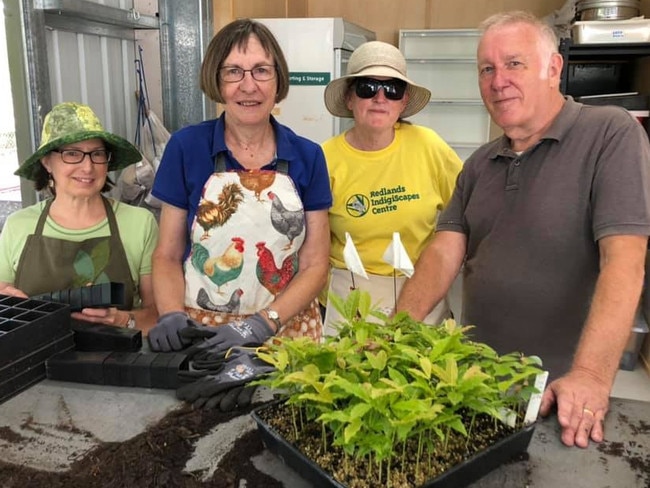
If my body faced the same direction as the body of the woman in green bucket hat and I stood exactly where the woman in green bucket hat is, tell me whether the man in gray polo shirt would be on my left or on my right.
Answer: on my left

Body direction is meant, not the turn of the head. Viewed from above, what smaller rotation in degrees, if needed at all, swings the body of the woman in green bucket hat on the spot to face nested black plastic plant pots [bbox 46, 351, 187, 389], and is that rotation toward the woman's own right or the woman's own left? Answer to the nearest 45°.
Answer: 0° — they already face it

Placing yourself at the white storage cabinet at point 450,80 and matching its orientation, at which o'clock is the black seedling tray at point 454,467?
The black seedling tray is roughly at 12 o'clock from the white storage cabinet.

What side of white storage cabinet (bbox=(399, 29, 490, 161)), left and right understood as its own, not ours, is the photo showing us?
front

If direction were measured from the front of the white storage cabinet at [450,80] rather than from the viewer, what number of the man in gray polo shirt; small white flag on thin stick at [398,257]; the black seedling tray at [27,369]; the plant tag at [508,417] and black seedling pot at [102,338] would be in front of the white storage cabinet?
5

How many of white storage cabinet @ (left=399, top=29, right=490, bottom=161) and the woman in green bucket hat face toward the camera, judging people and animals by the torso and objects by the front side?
2

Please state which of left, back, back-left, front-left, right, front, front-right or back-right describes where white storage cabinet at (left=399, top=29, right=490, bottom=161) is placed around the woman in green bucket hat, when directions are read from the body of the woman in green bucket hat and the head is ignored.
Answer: back-left

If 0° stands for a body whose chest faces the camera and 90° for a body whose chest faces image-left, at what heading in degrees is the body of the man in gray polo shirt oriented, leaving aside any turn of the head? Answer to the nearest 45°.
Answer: approximately 45°

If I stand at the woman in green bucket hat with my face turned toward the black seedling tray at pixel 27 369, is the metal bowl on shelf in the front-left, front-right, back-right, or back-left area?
back-left

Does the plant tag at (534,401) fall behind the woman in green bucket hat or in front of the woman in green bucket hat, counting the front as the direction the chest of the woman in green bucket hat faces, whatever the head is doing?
in front

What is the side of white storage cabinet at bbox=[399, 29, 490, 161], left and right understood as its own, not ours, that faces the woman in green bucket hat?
front

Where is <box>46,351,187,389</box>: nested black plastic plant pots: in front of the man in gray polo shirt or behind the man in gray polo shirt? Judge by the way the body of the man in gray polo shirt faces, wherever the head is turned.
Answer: in front
